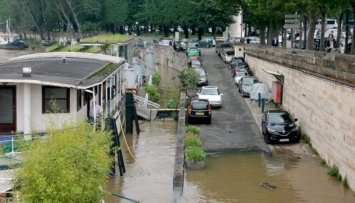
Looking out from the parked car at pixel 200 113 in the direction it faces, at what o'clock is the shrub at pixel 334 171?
The shrub is roughly at 5 o'clock from the parked car.

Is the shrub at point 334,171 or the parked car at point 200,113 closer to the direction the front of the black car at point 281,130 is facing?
the shrub

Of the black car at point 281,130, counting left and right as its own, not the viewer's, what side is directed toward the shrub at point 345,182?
front

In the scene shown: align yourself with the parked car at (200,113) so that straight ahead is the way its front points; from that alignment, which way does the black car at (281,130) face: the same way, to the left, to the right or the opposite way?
the opposite way

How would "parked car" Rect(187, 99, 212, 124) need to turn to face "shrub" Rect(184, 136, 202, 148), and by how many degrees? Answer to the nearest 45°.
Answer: approximately 180°

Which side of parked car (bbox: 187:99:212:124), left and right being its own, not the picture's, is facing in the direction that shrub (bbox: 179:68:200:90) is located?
front

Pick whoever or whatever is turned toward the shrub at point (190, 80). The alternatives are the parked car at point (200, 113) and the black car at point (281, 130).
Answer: the parked car

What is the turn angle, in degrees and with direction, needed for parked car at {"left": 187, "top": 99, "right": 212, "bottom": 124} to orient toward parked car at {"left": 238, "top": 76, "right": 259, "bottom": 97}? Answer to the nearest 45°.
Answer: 0° — it already faces it

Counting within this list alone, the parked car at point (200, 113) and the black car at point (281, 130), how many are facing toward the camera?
1

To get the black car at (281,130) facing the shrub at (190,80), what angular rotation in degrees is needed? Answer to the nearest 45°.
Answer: approximately 180°

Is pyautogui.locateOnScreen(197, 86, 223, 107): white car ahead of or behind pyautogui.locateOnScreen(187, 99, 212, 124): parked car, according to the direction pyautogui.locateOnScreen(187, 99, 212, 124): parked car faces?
ahead

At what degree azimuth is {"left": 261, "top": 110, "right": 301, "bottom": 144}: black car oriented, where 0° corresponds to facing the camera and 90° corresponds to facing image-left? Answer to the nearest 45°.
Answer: approximately 0°

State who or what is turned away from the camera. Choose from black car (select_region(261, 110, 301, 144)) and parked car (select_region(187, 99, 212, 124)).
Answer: the parked car

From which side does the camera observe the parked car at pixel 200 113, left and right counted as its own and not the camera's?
back
